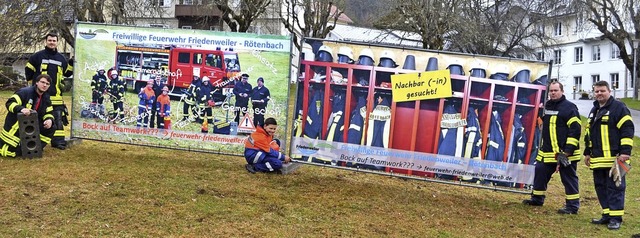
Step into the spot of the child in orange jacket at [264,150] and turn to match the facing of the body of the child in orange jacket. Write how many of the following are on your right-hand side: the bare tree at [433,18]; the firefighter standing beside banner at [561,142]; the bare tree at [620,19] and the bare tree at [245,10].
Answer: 0

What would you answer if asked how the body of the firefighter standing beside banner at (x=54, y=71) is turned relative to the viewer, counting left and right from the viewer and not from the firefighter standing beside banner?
facing the viewer

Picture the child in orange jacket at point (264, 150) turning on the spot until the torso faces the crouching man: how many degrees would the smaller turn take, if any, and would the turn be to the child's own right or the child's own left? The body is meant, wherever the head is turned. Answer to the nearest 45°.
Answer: approximately 135° to the child's own right

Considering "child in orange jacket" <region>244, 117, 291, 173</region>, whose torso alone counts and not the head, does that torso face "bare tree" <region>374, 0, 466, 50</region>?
no

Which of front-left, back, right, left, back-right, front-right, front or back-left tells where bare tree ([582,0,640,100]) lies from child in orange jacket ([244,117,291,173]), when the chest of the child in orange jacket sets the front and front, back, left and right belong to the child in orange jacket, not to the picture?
left

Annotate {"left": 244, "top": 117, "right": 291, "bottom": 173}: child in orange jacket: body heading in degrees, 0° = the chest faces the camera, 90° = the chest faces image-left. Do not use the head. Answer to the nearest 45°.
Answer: approximately 315°

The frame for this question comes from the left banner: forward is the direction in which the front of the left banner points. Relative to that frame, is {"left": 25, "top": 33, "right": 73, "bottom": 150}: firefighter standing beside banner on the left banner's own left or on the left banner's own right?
on the left banner's own right

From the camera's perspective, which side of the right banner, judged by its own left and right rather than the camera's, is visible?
front

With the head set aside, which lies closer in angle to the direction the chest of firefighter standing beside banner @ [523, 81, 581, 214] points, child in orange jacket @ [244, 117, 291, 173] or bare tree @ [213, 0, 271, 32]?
the child in orange jacket
